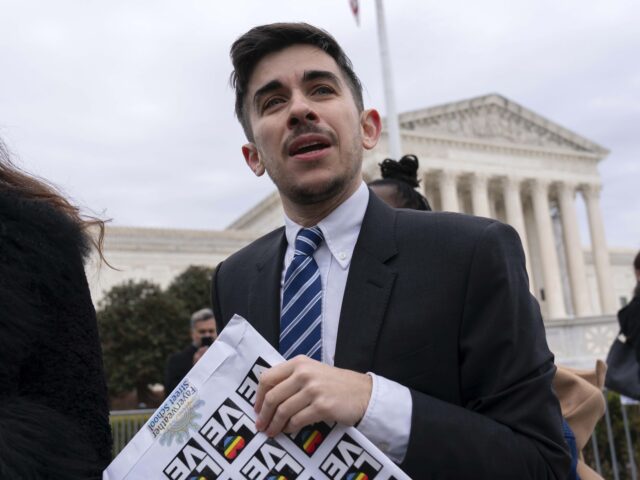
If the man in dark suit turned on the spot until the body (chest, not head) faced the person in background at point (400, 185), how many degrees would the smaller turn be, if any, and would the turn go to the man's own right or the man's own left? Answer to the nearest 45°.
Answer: approximately 135° to the man's own right

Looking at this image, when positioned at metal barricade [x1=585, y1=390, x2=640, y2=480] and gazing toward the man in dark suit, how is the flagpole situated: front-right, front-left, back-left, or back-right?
back-right

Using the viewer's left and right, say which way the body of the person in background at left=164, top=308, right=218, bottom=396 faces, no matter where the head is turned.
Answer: facing the viewer and to the right of the viewer

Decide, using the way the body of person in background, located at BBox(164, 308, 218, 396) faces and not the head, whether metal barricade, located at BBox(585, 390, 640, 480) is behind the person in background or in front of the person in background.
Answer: in front

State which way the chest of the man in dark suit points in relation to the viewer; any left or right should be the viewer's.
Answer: facing the viewer and to the left of the viewer

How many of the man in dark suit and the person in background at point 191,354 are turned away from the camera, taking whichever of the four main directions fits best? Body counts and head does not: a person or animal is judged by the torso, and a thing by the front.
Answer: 0

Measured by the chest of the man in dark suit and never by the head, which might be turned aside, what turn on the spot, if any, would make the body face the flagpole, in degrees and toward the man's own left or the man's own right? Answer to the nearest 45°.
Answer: approximately 135° to the man's own right

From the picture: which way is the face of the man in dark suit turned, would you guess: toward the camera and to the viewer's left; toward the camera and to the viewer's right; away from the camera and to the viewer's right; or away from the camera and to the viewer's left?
toward the camera and to the viewer's left

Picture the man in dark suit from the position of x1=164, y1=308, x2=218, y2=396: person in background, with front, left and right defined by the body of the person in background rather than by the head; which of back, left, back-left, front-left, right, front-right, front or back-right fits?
front-right
